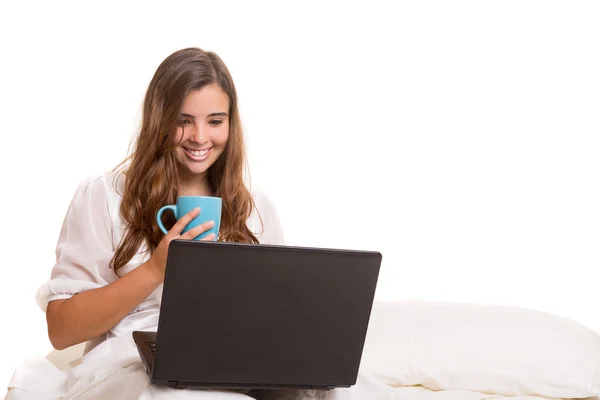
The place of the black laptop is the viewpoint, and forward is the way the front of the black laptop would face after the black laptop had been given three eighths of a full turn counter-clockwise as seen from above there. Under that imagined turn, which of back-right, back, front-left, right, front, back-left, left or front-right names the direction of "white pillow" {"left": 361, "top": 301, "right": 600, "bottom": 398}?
back-left

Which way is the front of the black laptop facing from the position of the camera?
facing away from the viewer and to the left of the viewer

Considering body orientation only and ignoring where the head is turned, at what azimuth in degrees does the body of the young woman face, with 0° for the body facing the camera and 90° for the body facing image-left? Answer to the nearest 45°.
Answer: approximately 315°

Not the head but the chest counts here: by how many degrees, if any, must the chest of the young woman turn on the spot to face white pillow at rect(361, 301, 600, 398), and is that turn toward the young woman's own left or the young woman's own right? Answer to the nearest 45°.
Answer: approximately 45° to the young woman's own left
